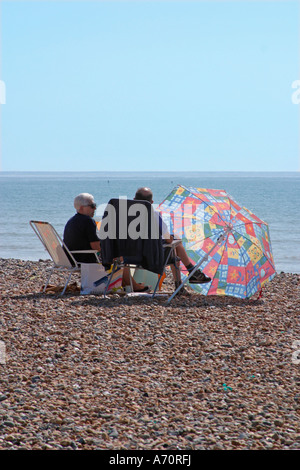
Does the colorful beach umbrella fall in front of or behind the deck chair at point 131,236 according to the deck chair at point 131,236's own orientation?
in front

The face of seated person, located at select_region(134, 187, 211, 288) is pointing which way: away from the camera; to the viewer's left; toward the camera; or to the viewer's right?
away from the camera

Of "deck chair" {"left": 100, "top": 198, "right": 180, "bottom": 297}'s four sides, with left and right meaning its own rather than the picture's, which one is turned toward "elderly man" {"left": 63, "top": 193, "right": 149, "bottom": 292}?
left

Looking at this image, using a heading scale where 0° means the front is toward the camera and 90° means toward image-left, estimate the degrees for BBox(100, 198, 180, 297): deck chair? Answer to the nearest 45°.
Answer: approximately 225°

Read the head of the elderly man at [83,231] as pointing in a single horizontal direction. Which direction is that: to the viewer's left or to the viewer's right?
to the viewer's right
